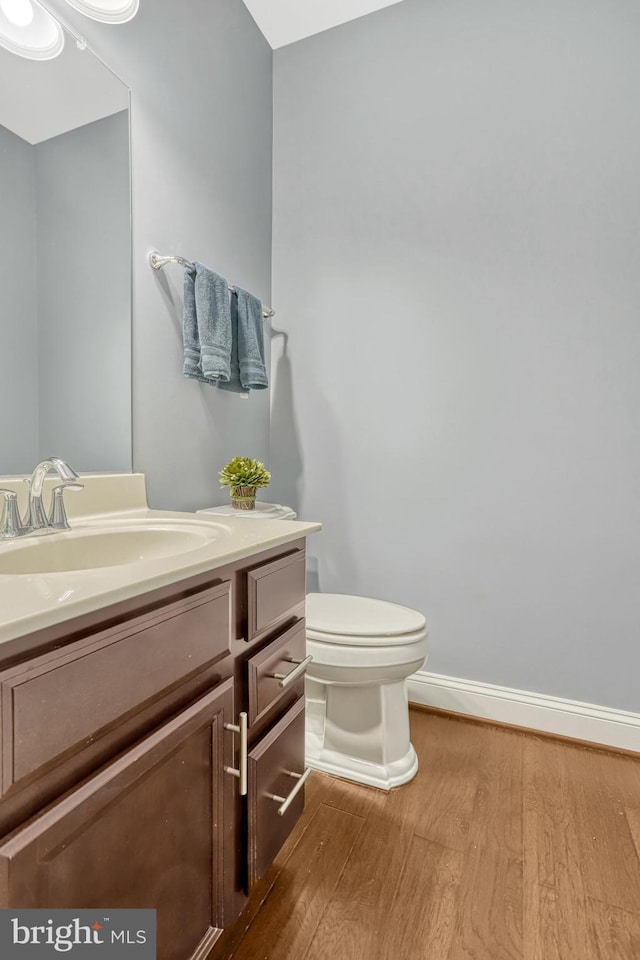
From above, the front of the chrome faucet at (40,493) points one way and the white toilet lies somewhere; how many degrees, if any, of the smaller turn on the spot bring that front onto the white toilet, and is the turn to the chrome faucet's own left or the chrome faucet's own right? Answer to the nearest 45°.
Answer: approximately 45° to the chrome faucet's own left

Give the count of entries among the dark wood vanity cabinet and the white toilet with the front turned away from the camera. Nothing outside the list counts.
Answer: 0

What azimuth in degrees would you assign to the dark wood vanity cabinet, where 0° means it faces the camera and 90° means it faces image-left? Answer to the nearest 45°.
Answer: approximately 315°

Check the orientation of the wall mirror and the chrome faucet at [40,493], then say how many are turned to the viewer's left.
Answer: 0

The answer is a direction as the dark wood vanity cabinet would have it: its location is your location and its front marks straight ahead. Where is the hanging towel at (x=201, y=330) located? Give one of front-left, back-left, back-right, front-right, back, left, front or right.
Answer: back-left

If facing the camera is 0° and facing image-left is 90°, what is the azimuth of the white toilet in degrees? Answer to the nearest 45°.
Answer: approximately 315°

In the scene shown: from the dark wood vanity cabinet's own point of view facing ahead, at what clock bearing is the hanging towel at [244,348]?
The hanging towel is roughly at 8 o'clock from the dark wood vanity cabinet.

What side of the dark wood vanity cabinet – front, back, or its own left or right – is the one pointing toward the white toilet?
left
